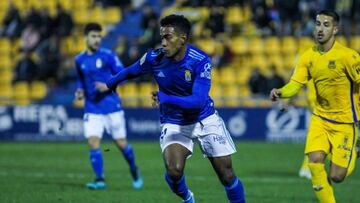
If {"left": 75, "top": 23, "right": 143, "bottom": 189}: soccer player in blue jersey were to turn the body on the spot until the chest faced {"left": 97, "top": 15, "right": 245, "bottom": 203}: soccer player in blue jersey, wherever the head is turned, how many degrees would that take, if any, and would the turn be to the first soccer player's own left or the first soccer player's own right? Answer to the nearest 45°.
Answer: approximately 45° to the first soccer player's own left

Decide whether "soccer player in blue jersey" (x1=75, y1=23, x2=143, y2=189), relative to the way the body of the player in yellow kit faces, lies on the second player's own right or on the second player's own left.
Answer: on the second player's own right

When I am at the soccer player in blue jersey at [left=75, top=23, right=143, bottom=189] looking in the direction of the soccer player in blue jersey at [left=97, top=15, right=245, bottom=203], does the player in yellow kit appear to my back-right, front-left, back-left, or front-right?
front-left

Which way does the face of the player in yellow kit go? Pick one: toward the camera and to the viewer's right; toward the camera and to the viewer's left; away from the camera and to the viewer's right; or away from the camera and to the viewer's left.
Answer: toward the camera and to the viewer's left

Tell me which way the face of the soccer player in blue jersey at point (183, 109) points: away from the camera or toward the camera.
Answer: toward the camera

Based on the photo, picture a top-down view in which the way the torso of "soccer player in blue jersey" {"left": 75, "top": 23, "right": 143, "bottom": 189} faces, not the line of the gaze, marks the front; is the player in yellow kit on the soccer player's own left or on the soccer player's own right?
on the soccer player's own left

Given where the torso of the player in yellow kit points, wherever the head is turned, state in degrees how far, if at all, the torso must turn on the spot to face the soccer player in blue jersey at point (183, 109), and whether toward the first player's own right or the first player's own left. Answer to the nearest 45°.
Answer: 0° — they already face them

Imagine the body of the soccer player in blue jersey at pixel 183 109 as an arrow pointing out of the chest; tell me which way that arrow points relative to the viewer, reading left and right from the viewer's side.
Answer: facing the viewer and to the left of the viewer

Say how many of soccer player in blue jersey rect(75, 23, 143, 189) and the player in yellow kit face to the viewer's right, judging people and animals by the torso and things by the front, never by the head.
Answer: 0

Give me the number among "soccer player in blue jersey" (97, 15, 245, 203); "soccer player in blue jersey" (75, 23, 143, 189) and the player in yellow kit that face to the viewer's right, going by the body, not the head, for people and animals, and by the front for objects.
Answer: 0

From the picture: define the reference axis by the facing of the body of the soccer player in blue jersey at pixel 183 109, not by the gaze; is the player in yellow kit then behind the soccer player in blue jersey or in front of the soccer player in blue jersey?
behind
